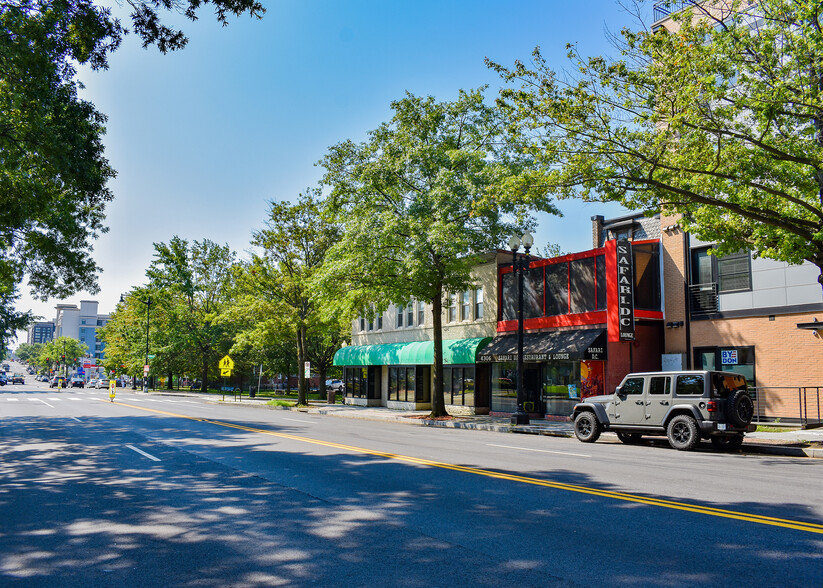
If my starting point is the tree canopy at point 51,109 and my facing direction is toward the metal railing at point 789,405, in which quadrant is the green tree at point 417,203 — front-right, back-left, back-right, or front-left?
front-left

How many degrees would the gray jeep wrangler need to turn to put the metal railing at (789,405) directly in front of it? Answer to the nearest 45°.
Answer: approximately 90° to its right

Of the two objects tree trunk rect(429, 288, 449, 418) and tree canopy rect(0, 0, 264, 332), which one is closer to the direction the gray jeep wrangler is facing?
the tree trunk

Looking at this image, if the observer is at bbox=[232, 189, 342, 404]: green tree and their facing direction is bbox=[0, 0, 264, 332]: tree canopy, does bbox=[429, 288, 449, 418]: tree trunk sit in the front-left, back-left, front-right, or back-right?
front-left

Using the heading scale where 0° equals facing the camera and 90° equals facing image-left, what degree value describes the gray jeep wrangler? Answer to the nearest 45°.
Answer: approximately 135°

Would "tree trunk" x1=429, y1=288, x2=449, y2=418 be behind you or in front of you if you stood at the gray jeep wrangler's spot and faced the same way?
in front

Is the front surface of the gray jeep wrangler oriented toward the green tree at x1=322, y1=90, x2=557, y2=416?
yes

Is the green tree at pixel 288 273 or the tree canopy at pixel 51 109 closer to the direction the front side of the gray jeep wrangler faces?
the green tree

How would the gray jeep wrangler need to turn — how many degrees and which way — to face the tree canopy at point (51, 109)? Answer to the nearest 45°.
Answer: approximately 90° to its left

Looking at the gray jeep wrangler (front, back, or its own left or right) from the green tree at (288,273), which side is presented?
front
